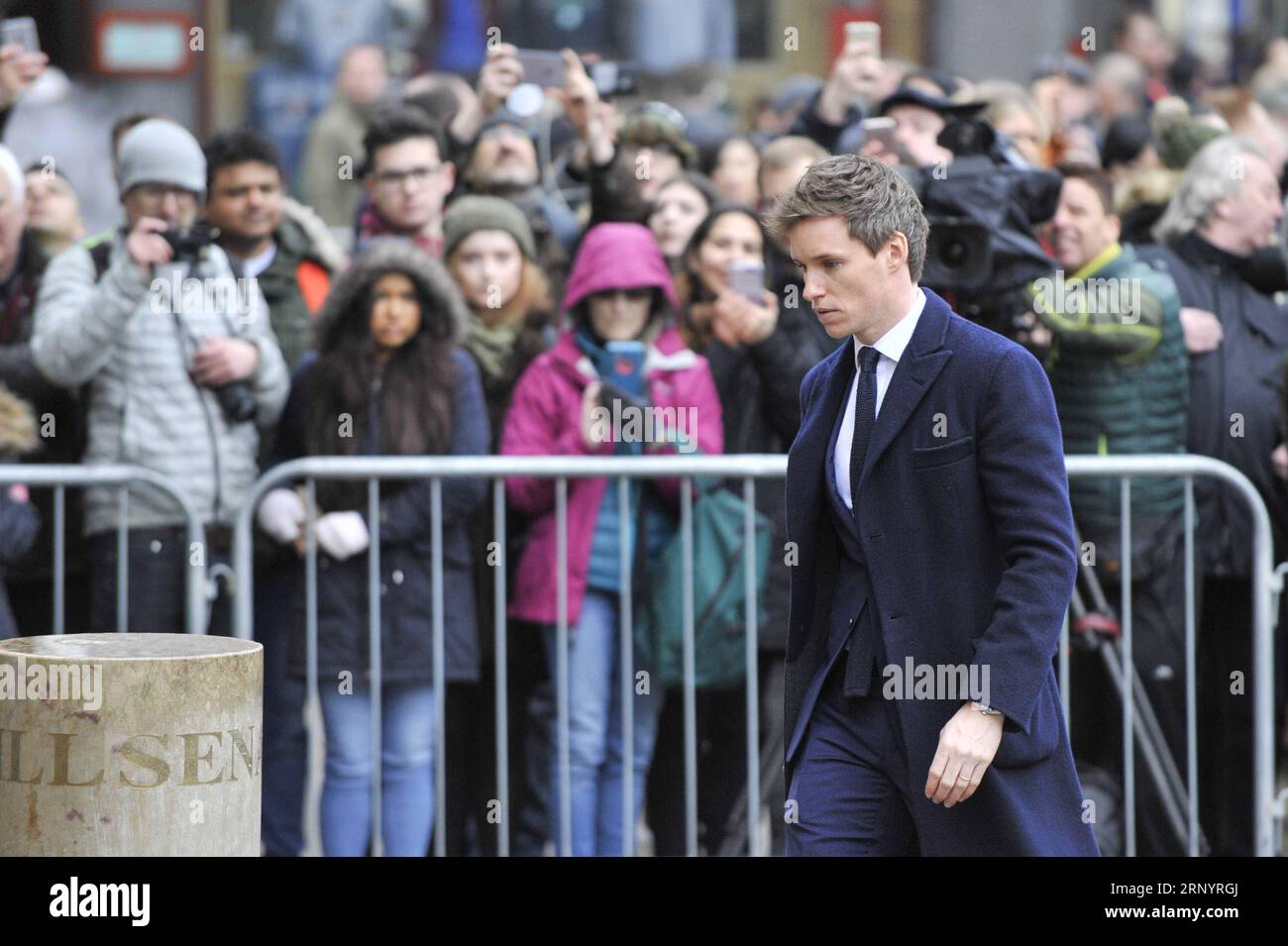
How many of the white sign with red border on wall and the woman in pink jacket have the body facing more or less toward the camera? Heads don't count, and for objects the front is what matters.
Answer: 2

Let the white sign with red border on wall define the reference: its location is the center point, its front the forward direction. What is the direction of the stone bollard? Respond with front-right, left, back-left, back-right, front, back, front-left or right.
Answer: front

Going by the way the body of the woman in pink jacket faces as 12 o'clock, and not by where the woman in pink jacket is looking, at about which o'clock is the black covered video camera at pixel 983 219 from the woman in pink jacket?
The black covered video camera is roughly at 9 o'clock from the woman in pink jacket.

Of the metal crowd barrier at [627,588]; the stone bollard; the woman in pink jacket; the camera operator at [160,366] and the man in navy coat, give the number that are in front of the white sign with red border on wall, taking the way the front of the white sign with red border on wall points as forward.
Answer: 5

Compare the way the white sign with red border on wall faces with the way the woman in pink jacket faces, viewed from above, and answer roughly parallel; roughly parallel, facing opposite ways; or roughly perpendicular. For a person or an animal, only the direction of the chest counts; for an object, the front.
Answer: roughly parallel

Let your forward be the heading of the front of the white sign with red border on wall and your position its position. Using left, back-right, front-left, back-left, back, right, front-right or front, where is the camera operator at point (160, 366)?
front

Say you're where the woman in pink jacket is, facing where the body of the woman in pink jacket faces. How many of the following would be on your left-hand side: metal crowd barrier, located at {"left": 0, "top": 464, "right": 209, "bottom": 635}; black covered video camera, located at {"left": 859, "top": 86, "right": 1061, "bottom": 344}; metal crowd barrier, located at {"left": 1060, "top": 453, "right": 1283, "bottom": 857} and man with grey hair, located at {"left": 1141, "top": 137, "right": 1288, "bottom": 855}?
3

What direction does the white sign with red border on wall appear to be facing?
toward the camera

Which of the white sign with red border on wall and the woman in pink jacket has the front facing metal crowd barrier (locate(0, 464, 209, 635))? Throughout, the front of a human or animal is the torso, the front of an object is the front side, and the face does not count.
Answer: the white sign with red border on wall

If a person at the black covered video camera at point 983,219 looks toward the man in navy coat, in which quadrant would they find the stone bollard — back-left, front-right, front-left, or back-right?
front-right

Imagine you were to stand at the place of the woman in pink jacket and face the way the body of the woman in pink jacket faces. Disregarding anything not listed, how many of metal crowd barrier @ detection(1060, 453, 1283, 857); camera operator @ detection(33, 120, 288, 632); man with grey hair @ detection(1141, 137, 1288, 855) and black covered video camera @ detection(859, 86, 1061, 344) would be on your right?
1

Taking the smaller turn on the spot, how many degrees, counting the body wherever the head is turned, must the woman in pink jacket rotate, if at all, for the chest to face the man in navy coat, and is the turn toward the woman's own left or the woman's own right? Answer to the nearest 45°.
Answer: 0° — they already face them

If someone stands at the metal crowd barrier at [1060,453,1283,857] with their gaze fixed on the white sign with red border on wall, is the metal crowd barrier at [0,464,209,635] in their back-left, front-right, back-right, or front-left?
front-left

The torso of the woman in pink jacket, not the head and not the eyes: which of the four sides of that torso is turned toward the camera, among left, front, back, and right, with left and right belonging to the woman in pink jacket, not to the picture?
front

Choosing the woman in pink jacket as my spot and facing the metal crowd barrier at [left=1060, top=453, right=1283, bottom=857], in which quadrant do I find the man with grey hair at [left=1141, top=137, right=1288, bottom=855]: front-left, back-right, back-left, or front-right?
front-left

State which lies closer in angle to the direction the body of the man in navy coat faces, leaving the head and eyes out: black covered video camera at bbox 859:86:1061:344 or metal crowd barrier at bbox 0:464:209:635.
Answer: the metal crowd barrier
